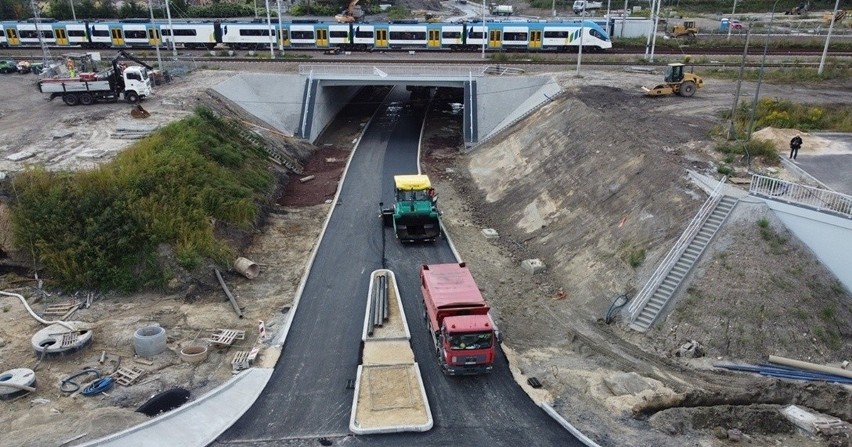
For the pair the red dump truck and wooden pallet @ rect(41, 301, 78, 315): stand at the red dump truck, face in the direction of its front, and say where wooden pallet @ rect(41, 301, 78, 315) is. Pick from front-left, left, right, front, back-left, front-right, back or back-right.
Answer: right

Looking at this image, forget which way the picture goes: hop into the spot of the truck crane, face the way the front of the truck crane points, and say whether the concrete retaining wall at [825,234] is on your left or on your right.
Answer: on your right

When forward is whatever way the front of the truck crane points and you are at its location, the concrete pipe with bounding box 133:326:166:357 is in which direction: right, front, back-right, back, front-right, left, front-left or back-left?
right

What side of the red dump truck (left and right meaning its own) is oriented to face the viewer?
front

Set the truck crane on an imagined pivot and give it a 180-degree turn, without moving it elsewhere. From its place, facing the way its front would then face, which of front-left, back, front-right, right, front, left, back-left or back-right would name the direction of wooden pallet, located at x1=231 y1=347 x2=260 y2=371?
left

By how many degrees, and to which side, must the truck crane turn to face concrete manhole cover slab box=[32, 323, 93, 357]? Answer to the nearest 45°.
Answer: approximately 90° to its right

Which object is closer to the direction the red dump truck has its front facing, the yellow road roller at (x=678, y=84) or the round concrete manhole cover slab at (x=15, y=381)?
the round concrete manhole cover slab

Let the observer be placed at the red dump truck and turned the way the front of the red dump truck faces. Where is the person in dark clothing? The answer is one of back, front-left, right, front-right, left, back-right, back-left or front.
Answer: back-left

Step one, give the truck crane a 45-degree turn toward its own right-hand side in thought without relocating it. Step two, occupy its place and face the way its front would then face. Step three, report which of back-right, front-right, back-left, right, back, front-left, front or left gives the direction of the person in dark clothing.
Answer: front

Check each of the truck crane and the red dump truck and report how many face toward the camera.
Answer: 1

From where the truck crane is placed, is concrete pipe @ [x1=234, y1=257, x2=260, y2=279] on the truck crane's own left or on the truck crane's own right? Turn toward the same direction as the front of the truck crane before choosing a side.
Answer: on the truck crane's own right

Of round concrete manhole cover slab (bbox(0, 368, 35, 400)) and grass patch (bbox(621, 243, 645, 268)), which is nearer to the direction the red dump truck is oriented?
the round concrete manhole cover slab

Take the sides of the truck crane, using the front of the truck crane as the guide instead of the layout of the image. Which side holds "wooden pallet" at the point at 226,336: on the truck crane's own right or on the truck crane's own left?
on the truck crane's own right

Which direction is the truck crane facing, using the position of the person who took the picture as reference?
facing to the right of the viewer

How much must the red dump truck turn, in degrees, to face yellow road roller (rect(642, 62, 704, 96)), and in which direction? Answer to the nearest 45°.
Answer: approximately 135° to its left

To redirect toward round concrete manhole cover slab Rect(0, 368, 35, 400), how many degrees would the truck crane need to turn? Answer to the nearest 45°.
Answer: approximately 90° to its right

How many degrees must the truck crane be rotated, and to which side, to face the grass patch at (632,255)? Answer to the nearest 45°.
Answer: approximately 45° to its right
